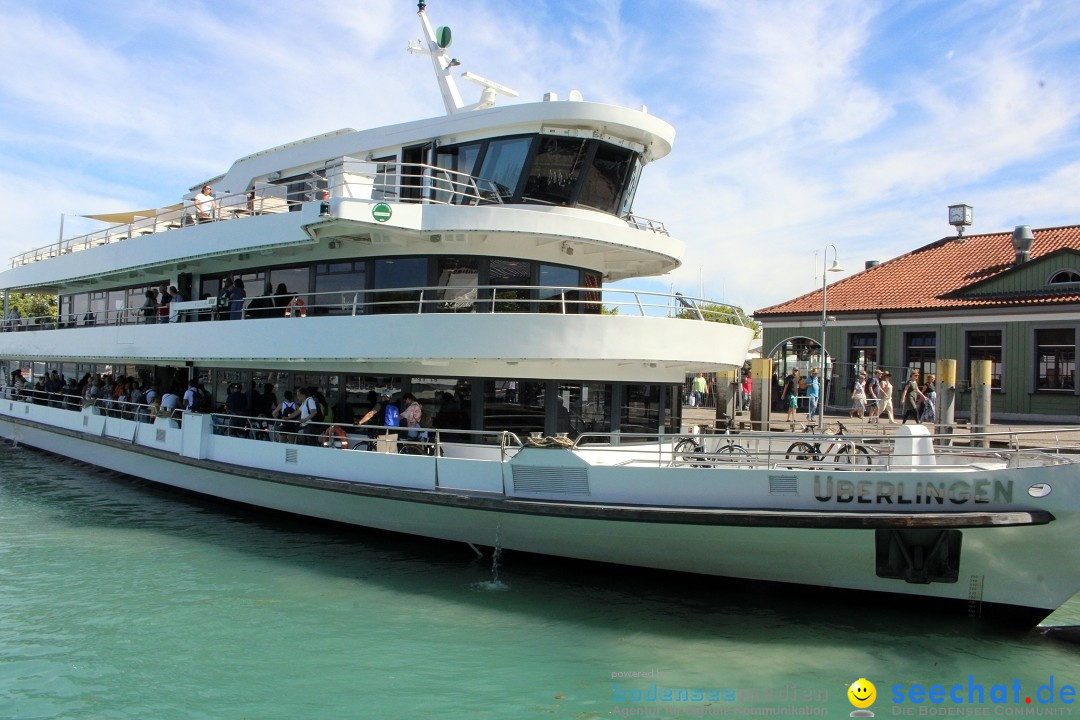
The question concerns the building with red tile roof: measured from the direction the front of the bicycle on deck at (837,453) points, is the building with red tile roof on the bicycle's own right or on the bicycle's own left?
on the bicycle's own left

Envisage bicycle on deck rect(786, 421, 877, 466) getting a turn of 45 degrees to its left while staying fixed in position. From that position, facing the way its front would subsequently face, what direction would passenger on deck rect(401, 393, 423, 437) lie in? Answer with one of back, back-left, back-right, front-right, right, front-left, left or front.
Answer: back-left

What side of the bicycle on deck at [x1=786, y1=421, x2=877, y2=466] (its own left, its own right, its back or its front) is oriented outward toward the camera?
right

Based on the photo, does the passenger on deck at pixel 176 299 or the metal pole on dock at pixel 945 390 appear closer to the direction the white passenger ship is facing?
the metal pole on dock

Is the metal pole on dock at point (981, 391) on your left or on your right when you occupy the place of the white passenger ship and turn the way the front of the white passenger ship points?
on your left

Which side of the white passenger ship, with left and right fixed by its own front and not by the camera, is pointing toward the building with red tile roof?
left

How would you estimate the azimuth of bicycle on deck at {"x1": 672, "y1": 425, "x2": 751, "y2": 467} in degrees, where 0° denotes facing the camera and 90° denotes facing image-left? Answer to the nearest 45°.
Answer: approximately 270°
